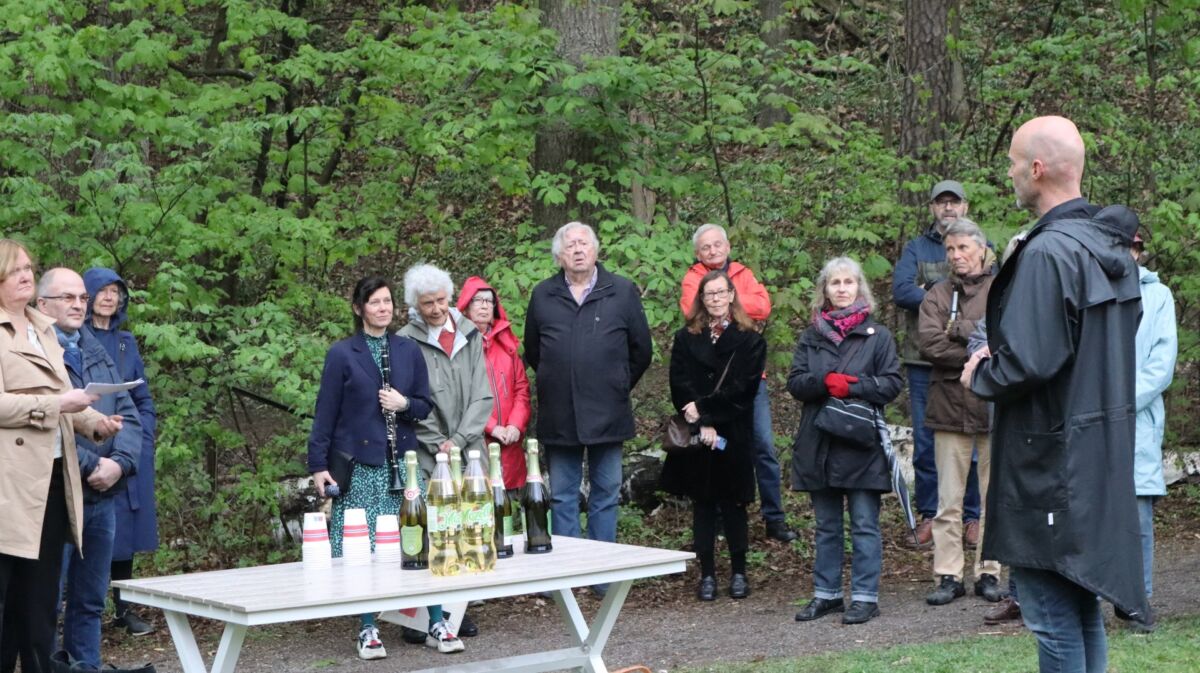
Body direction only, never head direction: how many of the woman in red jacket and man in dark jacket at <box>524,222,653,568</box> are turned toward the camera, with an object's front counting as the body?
2

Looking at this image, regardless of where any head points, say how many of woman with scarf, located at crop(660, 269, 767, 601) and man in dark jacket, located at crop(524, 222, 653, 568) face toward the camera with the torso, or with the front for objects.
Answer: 2

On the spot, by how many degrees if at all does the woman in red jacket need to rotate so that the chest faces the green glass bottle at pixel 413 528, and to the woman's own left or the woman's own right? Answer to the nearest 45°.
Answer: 0° — they already face it

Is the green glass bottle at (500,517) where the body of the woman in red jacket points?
yes

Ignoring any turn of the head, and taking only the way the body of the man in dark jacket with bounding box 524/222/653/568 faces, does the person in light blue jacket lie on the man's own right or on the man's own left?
on the man's own left

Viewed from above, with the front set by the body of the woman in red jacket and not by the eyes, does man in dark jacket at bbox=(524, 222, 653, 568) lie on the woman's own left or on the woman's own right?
on the woman's own left

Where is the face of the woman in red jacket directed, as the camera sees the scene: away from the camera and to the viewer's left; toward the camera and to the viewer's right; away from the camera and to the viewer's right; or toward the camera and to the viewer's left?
toward the camera and to the viewer's right

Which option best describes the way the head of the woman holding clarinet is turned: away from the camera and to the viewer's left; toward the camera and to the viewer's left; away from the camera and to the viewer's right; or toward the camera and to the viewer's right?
toward the camera and to the viewer's right

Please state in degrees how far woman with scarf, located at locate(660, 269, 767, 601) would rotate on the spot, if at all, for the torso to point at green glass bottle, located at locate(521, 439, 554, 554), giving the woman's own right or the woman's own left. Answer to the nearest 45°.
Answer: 0° — they already face it

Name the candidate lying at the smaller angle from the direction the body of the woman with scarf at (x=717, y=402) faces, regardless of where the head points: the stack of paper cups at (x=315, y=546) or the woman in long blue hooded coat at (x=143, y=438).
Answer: the stack of paper cups
